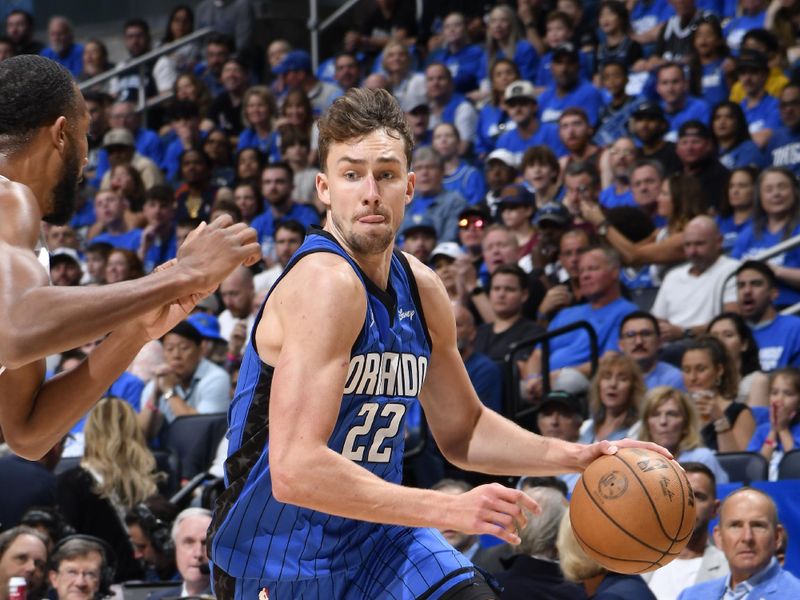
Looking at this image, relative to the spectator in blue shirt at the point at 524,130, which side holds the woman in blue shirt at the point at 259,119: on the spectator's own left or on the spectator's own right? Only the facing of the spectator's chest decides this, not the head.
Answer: on the spectator's own right

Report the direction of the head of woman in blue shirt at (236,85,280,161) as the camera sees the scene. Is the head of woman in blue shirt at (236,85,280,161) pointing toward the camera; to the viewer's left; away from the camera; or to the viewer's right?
toward the camera

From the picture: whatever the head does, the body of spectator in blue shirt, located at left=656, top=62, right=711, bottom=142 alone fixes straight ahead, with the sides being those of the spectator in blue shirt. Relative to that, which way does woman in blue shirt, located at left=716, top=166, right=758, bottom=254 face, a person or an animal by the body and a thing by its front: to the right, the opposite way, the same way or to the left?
the same way

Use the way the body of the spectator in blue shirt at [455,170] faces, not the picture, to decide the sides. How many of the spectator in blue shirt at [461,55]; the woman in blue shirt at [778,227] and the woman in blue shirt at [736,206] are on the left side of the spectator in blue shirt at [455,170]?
2

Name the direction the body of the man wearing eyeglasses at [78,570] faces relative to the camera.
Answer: toward the camera

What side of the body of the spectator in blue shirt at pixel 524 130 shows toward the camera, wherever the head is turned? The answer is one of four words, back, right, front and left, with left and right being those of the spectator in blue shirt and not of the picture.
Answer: front

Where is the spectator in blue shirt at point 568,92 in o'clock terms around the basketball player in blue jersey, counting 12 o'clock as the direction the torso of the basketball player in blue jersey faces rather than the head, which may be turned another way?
The spectator in blue shirt is roughly at 8 o'clock from the basketball player in blue jersey.

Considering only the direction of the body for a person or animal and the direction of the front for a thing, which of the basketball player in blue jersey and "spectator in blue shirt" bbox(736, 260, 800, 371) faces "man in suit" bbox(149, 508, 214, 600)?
the spectator in blue shirt

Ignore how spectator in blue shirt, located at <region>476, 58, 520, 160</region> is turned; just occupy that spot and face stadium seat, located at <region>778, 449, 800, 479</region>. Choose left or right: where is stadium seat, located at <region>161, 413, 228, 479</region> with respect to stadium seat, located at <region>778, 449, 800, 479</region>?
right

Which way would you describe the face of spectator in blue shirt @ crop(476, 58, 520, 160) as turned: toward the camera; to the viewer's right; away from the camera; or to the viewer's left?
toward the camera

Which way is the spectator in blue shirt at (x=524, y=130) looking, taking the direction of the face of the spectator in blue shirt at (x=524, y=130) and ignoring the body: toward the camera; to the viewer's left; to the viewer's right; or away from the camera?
toward the camera

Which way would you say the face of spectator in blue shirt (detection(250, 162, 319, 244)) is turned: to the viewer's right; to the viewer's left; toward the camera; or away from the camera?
toward the camera

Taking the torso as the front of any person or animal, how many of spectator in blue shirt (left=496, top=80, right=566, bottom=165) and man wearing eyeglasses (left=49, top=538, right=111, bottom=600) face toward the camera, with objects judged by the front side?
2

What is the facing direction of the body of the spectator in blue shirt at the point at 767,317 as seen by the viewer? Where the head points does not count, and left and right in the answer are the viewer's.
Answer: facing the viewer and to the left of the viewer

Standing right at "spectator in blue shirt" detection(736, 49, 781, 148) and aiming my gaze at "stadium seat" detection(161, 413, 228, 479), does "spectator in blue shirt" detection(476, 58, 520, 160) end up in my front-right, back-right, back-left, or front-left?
front-right

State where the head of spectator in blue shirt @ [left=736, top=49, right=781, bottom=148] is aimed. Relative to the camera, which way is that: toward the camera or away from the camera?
toward the camera

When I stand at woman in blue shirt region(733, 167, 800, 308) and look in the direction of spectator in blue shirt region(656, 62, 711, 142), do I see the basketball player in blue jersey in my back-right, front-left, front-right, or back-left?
back-left

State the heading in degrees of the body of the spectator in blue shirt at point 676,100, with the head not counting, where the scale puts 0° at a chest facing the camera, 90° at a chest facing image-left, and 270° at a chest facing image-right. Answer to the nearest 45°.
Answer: approximately 45°

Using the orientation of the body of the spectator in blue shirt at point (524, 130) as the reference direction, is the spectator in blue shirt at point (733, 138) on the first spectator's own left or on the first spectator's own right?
on the first spectator's own left

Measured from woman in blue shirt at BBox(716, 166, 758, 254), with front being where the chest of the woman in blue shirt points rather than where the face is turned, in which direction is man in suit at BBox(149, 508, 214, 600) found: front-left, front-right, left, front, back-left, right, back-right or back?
front
